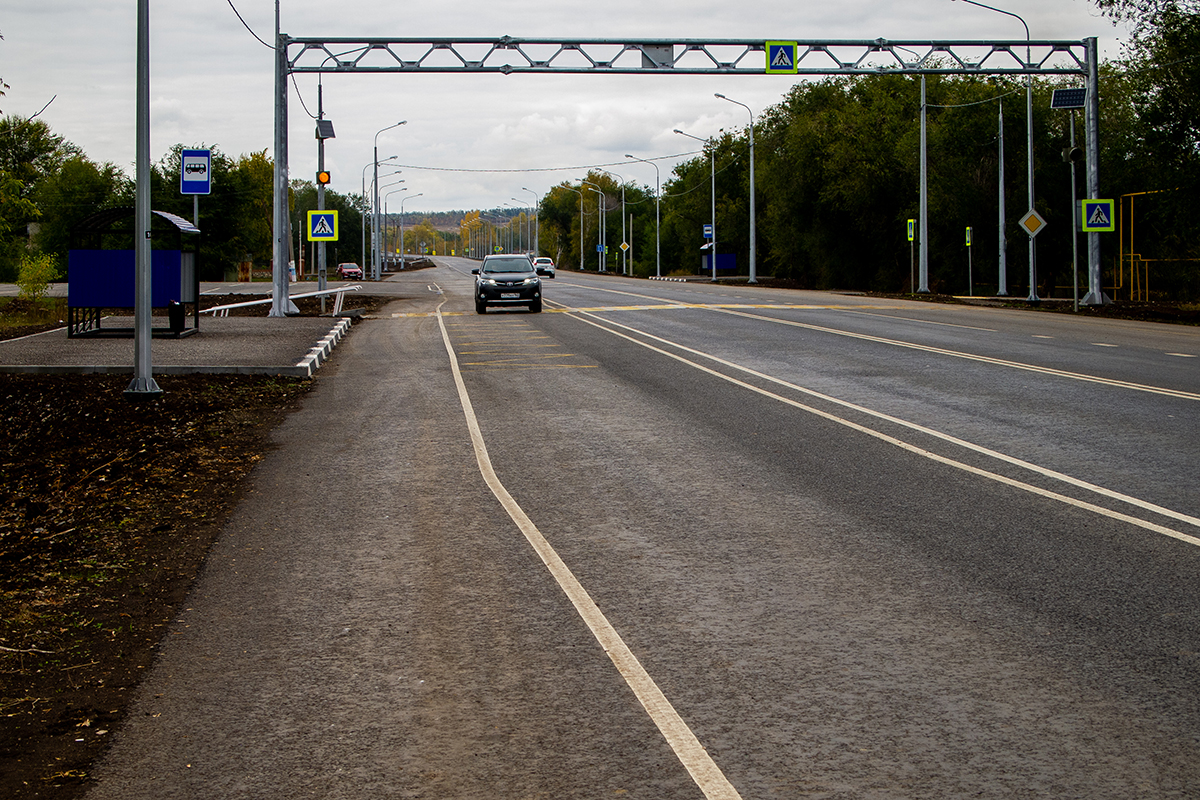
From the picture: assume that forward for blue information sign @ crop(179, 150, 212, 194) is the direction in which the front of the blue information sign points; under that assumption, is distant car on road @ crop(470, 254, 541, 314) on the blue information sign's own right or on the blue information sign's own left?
on the blue information sign's own left

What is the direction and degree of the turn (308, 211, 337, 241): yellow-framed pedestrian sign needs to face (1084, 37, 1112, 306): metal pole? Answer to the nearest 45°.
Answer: approximately 90° to its left

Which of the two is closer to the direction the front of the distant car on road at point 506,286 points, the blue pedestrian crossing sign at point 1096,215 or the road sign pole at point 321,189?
the blue pedestrian crossing sign

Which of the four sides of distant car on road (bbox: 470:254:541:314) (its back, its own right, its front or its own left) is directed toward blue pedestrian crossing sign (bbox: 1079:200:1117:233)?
left

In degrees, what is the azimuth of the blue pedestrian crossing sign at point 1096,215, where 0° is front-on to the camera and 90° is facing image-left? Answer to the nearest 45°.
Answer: approximately 0°

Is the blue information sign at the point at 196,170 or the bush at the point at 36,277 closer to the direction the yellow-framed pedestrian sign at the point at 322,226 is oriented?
the blue information sign

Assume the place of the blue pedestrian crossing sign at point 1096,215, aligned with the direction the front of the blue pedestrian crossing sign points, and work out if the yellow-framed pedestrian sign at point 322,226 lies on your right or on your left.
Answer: on your right
